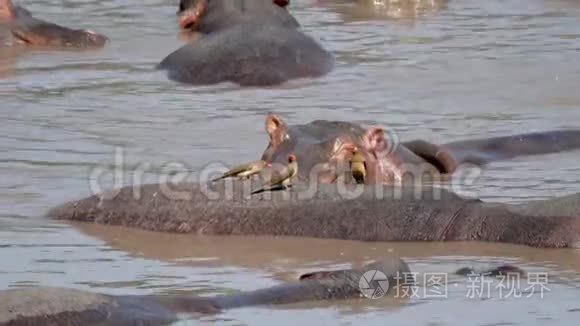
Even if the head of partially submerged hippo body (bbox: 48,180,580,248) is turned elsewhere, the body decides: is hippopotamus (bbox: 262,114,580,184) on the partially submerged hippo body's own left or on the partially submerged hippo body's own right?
on the partially submerged hippo body's own left

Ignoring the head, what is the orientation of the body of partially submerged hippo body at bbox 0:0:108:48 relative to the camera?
to the viewer's right

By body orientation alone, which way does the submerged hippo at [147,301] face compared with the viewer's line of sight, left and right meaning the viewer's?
facing to the right of the viewer

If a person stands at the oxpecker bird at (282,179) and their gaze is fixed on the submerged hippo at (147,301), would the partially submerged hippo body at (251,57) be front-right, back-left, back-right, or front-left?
back-right

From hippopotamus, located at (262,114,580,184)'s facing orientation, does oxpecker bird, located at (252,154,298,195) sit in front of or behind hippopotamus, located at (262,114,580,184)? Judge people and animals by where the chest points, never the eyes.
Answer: in front

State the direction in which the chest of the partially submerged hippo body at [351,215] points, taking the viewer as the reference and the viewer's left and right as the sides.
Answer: facing to the right of the viewer

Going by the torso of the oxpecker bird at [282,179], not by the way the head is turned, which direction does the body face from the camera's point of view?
to the viewer's right

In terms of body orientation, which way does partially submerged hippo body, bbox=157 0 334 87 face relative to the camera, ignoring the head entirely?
away from the camera

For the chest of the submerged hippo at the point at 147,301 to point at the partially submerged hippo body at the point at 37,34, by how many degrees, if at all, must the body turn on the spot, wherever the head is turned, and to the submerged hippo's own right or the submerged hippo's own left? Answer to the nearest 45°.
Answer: approximately 90° to the submerged hippo's own left

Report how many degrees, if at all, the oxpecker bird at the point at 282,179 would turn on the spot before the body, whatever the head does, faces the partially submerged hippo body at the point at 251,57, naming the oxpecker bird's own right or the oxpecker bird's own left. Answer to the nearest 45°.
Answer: approximately 90° to the oxpecker bird's own left

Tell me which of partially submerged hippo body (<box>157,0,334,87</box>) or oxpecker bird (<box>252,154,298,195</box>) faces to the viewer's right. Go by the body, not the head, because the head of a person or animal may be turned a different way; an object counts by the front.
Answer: the oxpecker bird

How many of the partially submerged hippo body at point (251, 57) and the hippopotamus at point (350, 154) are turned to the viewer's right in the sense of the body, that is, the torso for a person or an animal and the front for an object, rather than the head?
0

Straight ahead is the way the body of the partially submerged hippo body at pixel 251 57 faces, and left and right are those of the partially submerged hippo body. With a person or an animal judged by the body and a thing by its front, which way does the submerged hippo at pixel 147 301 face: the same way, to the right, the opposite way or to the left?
to the right

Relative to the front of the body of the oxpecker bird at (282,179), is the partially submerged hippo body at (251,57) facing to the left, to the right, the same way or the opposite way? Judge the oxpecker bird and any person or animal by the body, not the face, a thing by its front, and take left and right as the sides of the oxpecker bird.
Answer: to the left

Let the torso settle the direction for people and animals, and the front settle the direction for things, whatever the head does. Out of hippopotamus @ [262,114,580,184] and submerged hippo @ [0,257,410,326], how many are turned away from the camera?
0
